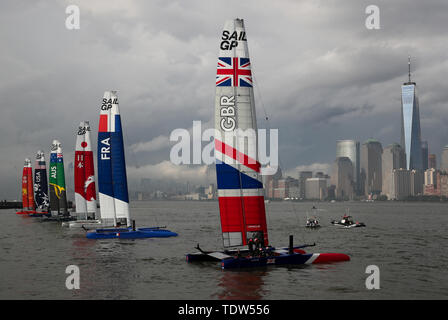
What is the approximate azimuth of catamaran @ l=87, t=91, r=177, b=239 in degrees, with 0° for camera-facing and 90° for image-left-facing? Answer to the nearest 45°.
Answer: approximately 270°

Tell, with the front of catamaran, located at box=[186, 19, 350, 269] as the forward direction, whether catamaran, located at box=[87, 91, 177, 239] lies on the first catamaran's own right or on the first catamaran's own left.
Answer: on the first catamaran's own left

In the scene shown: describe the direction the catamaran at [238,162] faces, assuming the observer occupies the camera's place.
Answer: facing away from the viewer and to the right of the viewer

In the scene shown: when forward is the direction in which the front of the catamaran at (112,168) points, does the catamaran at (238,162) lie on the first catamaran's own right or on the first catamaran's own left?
on the first catamaran's own right
